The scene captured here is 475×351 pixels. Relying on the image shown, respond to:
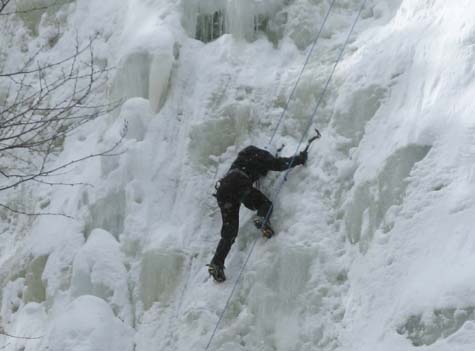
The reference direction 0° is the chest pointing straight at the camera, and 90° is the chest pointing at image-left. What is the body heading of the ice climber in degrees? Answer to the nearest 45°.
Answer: approximately 225°
